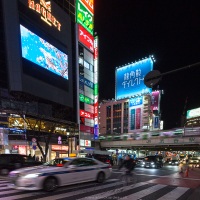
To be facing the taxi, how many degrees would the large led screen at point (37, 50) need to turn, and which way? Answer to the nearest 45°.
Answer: approximately 45° to its right

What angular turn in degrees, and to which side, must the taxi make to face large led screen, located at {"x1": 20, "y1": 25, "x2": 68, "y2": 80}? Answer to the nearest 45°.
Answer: approximately 135° to its right

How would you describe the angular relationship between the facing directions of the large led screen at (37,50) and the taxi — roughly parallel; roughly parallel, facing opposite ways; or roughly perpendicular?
roughly perpendicular

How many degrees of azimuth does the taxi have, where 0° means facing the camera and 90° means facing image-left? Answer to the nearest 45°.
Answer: approximately 45°

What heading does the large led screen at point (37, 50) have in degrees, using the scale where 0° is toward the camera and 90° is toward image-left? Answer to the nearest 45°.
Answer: approximately 315°
